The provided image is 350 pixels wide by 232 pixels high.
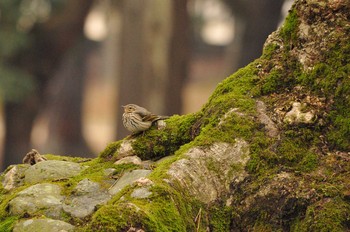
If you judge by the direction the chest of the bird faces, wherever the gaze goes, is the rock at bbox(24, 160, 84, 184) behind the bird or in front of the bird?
in front

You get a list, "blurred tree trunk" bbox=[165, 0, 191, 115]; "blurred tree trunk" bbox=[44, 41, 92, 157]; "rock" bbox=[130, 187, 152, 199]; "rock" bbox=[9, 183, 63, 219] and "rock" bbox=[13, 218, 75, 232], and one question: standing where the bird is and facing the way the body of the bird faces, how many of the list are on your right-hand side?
2

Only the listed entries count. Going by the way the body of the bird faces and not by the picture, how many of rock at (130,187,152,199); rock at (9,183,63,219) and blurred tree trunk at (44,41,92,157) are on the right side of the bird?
1

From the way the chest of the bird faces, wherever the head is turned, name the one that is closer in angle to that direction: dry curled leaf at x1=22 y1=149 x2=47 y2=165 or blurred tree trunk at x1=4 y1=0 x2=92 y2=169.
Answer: the dry curled leaf

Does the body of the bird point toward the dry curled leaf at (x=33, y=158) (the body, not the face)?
yes

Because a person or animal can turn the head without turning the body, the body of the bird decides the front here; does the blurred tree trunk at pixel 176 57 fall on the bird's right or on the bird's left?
on the bird's right

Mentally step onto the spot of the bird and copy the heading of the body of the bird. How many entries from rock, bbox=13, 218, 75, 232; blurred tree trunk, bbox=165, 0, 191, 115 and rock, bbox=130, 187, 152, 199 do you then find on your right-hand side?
1

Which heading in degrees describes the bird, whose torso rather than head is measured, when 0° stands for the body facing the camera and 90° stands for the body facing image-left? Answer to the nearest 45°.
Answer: approximately 90°

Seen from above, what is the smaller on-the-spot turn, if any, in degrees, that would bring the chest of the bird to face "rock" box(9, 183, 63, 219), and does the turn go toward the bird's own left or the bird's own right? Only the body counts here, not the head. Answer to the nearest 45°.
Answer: approximately 45° to the bird's own left

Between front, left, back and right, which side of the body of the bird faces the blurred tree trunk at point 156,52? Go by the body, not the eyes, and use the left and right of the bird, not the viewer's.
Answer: right

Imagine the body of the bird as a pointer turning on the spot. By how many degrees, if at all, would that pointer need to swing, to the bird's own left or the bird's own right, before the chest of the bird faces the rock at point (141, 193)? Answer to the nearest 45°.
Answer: approximately 90° to the bird's own left
